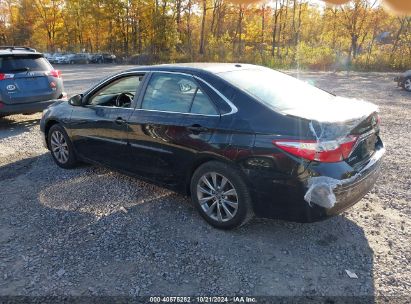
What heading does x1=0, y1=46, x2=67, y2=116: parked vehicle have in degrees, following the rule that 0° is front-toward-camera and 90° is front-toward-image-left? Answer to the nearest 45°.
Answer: approximately 180°

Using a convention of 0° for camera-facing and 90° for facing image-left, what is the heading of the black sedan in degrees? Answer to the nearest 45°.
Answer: approximately 135°

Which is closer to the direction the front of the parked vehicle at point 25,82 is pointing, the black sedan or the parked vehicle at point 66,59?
the parked vehicle

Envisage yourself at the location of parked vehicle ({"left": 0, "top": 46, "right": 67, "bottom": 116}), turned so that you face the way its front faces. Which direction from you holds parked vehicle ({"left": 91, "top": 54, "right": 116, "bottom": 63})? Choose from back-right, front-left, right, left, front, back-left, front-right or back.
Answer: front

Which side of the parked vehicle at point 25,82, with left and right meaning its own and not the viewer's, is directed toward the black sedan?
back

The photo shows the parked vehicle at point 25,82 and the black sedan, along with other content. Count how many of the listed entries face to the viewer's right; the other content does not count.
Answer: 0

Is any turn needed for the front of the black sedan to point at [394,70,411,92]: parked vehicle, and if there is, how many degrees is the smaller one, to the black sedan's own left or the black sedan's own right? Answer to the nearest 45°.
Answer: approximately 90° to the black sedan's own right

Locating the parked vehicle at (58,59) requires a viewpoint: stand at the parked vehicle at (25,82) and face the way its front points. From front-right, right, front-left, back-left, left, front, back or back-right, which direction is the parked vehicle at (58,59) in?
front

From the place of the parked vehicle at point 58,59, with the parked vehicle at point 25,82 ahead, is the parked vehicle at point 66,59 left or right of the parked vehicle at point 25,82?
left

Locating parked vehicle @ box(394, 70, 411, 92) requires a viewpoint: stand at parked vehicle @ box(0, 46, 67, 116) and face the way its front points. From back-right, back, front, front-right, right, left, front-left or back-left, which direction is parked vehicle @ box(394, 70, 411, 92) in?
right

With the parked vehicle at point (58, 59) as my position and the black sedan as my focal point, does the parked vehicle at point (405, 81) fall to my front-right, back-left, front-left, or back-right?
front-left

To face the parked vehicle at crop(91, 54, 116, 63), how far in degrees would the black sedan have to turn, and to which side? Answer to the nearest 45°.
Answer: approximately 45° to its right

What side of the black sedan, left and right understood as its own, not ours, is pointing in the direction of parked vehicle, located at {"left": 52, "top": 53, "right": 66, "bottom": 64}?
front
